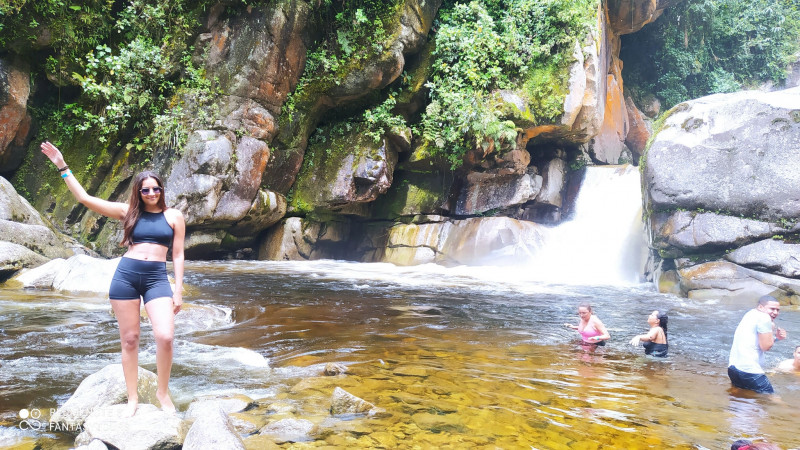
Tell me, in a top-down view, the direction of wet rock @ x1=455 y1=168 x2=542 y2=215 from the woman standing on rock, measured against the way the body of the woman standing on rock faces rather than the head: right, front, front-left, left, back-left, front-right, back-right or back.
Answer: back-left

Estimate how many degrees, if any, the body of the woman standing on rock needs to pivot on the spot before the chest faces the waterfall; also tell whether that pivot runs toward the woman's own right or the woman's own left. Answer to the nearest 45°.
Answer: approximately 135° to the woman's own left

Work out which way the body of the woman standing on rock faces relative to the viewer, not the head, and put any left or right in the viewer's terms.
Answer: facing the viewer

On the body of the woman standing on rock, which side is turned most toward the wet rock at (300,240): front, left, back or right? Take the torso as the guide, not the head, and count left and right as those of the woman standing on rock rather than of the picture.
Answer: back
